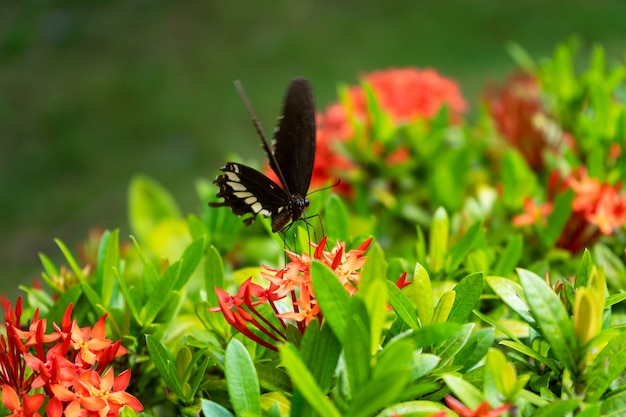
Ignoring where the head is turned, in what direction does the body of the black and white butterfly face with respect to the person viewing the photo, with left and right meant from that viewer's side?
facing the viewer and to the right of the viewer
